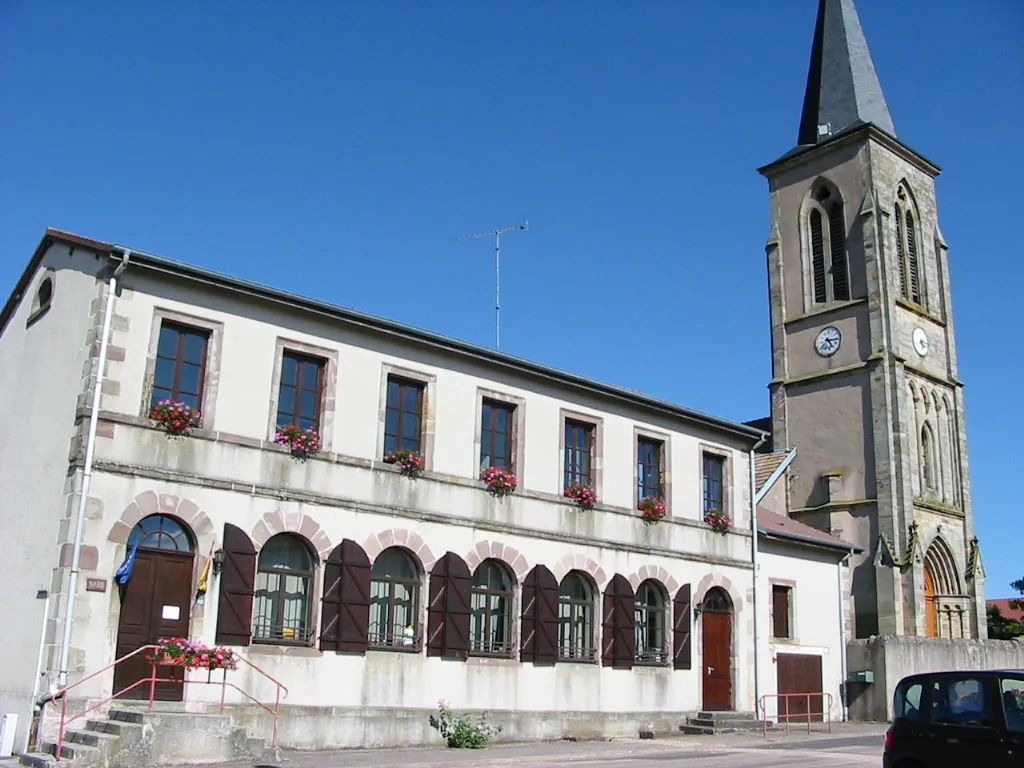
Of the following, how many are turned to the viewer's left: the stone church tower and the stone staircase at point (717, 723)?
0

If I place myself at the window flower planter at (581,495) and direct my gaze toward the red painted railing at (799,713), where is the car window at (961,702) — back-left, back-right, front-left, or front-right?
back-right

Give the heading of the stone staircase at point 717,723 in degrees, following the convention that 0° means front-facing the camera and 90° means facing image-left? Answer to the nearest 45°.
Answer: approximately 0°
